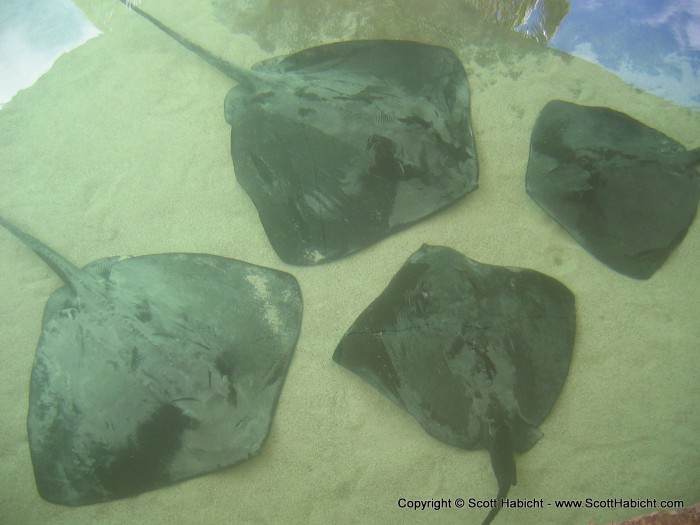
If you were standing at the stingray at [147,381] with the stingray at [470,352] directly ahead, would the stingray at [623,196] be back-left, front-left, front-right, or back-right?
front-left

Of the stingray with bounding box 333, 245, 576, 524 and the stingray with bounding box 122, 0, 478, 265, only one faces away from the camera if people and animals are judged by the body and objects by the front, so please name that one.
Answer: the stingray with bounding box 333, 245, 576, 524

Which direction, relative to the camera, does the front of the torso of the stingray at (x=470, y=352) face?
away from the camera

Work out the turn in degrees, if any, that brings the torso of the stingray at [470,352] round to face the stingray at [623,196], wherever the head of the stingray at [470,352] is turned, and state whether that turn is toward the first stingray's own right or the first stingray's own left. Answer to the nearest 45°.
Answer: approximately 45° to the first stingray's own right

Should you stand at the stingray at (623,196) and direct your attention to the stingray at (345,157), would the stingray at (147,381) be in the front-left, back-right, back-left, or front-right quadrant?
front-left

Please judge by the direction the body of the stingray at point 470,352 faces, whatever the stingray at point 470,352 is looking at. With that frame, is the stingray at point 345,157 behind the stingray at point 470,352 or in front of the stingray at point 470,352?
in front

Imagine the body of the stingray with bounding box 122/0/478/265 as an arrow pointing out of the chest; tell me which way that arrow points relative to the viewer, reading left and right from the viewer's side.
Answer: facing the viewer and to the right of the viewer

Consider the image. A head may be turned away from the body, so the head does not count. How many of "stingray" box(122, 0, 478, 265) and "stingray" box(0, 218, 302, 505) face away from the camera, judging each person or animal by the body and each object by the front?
0

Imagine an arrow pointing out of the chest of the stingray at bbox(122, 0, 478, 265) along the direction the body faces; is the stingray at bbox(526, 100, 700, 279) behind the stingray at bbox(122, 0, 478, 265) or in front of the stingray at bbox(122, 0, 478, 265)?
in front

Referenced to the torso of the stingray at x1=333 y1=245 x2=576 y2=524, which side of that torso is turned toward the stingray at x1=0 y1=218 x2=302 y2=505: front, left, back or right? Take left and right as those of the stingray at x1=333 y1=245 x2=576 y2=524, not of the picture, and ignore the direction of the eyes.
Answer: left

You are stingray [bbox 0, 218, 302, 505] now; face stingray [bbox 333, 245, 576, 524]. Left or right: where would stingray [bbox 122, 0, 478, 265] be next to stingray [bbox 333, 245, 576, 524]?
left

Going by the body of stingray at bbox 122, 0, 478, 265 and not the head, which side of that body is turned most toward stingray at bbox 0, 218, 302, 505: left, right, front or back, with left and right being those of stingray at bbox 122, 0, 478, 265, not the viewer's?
right

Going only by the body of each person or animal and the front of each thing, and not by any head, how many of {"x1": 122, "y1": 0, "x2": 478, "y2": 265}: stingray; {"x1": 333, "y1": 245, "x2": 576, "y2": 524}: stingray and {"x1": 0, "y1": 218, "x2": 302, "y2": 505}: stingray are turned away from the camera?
1
